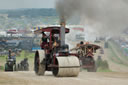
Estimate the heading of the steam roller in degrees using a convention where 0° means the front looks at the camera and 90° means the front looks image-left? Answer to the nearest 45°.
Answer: approximately 315°
